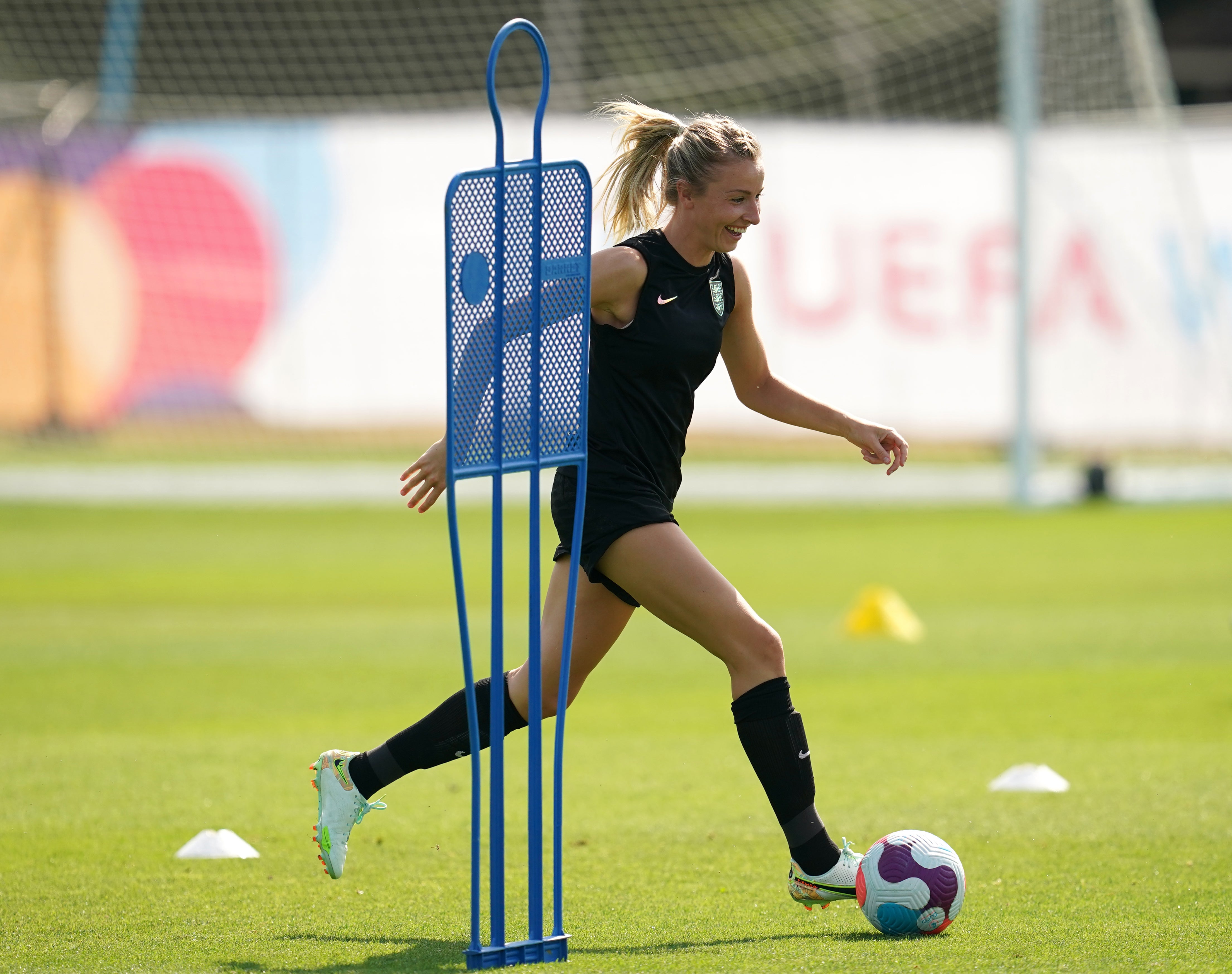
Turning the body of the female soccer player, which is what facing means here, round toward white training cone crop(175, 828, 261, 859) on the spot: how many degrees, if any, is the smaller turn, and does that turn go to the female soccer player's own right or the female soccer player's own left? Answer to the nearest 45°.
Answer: approximately 180°

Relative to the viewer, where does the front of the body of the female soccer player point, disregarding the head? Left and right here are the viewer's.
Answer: facing the viewer and to the right of the viewer

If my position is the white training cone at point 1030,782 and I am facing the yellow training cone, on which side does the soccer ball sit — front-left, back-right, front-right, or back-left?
back-left

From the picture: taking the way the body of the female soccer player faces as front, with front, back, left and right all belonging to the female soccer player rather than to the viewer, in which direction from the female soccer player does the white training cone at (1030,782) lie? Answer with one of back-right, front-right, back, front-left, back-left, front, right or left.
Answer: left

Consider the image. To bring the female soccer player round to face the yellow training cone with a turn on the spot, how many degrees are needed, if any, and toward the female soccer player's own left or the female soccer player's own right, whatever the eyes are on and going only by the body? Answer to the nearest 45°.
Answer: approximately 135° to the female soccer player's own left
